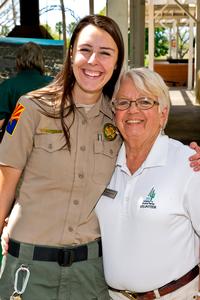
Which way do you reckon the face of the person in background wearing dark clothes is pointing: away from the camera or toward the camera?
away from the camera

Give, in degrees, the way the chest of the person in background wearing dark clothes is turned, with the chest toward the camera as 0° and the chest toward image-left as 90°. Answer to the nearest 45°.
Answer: approximately 180°

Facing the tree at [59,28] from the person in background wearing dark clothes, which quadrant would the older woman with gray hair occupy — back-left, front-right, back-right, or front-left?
back-right

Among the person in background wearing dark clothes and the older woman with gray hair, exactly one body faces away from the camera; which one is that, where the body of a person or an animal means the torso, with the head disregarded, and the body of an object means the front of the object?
the person in background wearing dark clothes

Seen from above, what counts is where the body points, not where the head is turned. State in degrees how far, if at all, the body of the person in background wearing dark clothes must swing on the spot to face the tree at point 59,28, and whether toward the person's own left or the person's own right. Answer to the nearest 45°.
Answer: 0° — they already face it

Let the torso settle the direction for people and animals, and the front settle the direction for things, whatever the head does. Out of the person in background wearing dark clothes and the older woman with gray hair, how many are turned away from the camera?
1

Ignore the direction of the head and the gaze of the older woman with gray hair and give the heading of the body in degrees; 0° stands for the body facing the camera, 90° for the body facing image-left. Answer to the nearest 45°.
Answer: approximately 45°

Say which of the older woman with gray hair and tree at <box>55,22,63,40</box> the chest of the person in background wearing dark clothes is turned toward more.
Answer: the tree

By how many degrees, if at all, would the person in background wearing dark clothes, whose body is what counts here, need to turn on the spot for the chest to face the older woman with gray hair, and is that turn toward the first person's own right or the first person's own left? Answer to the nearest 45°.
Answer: approximately 180°
